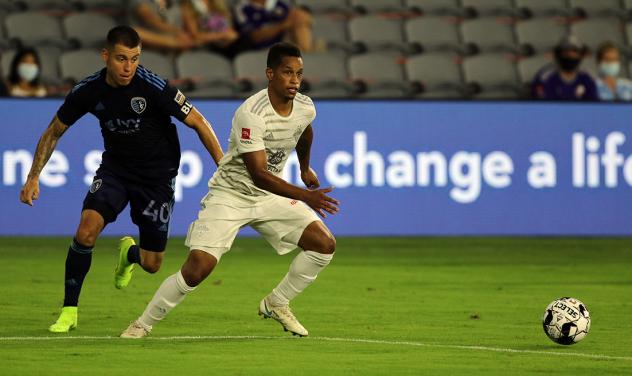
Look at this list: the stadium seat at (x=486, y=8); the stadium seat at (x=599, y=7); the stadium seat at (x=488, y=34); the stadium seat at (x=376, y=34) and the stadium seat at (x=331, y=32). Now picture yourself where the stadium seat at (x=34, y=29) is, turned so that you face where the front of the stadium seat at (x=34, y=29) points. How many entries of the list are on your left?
5

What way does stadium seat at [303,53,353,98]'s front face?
toward the camera

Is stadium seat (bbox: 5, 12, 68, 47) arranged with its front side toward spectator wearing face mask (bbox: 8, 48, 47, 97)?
yes

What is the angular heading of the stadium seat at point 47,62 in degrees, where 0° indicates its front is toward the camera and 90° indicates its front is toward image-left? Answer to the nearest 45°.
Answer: approximately 0°

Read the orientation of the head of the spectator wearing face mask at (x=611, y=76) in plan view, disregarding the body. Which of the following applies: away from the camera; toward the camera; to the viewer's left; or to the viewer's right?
toward the camera

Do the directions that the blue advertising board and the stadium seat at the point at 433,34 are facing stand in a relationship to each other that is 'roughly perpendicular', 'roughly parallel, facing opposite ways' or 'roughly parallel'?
roughly parallel

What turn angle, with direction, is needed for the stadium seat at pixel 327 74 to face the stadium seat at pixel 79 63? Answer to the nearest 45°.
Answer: approximately 90° to its right

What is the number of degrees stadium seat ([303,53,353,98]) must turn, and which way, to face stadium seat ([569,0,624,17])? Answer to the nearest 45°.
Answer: approximately 135° to its left

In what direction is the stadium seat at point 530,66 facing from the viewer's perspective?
toward the camera

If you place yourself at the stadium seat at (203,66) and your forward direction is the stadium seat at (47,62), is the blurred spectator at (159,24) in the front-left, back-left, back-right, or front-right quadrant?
front-right

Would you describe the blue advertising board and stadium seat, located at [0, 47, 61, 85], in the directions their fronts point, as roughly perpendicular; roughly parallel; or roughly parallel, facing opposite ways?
roughly parallel

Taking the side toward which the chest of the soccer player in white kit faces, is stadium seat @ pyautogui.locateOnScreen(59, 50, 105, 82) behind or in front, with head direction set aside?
behind

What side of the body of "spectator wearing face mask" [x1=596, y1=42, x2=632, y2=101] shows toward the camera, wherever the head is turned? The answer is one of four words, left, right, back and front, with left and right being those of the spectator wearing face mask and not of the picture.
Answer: front

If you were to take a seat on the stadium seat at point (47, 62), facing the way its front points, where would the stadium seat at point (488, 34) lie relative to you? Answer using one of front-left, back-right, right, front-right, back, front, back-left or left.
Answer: left
